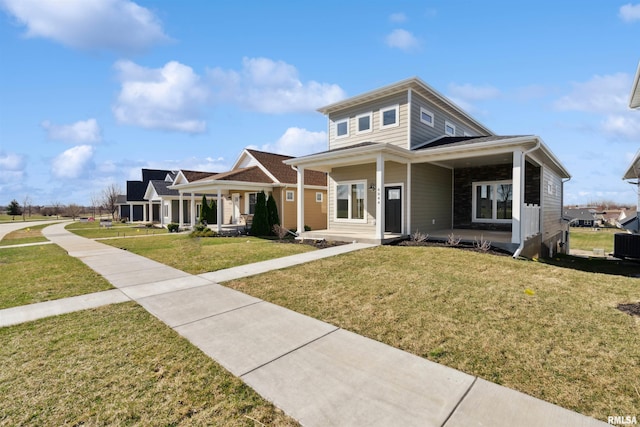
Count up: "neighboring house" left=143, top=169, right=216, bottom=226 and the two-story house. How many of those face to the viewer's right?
0

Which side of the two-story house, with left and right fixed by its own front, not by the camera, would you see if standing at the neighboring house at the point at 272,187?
right

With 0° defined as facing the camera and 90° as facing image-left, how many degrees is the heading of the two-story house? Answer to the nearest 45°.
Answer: approximately 45°

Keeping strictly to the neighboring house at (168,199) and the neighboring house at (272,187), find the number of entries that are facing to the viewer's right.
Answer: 0

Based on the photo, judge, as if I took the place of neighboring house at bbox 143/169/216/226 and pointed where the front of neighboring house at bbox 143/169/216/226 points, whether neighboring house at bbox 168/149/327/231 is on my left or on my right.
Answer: on my left

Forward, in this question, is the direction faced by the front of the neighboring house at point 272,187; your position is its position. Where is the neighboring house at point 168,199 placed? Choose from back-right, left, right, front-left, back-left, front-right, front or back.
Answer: right

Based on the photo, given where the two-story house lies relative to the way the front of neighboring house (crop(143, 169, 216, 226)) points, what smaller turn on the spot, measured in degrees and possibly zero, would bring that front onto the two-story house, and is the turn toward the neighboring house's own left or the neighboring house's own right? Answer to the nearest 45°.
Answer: approximately 90° to the neighboring house's own left

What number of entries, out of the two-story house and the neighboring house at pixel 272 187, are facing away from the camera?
0

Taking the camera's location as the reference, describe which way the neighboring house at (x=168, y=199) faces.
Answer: facing the viewer and to the left of the viewer
